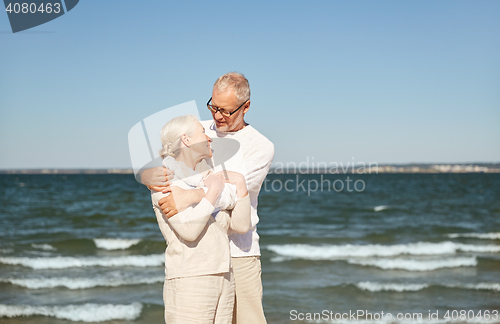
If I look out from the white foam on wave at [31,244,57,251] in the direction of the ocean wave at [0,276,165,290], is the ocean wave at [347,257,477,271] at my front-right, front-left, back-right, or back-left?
front-left

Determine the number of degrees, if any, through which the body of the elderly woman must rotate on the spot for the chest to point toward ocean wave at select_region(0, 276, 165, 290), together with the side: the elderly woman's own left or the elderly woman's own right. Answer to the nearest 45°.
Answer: approximately 135° to the elderly woman's own left

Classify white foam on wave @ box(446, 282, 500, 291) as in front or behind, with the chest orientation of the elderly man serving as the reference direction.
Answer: behind

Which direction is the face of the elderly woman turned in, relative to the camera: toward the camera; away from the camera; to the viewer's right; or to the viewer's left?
to the viewer's right

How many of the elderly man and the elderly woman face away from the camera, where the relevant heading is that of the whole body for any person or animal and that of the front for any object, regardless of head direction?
0

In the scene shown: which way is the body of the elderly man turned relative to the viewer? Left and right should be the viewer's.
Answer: facing the viewer and to the left of the viewer

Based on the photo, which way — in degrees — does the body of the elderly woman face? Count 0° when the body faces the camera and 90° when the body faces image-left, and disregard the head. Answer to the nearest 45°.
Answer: approximately 315°

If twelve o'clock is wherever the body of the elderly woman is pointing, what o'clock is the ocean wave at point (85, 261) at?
The ocean wave is roughly at 7 o'clock from the elderly woman.

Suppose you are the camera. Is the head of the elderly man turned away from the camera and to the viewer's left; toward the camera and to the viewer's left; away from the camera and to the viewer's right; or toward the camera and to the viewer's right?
toward the camera and to the viewer's left

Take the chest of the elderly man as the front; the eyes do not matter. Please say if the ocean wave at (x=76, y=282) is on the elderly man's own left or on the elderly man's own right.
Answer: on the elderly man's own right
